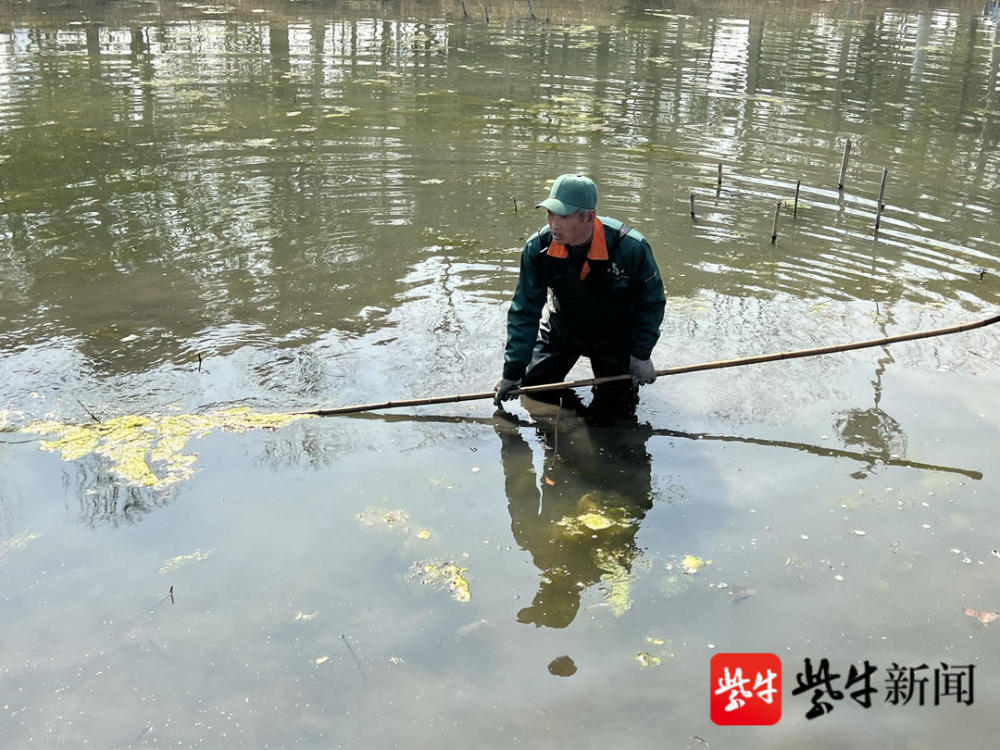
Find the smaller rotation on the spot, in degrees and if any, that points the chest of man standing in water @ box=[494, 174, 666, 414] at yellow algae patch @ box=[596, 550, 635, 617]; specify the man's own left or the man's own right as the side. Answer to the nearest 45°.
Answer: approximately 45° to the man's own left

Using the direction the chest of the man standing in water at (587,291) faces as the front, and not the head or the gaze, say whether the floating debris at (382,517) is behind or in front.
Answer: in front

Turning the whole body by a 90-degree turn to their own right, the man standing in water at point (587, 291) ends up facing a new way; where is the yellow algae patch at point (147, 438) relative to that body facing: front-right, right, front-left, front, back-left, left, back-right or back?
front-left

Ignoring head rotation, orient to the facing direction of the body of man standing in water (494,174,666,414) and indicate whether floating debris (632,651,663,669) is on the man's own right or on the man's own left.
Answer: on the man's own left

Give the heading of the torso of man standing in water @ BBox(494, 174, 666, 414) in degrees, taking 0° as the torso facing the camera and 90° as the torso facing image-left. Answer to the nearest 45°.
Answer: approximately 45°

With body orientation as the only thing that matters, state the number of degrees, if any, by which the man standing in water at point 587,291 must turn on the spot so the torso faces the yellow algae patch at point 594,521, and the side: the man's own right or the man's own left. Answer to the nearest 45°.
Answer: approximately 45° to the man's own left

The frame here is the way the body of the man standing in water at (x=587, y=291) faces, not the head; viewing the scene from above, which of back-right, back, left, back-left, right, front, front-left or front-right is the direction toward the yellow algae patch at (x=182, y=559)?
front

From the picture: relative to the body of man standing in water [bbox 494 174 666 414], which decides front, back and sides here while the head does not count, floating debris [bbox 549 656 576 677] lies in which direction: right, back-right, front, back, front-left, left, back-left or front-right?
front-left

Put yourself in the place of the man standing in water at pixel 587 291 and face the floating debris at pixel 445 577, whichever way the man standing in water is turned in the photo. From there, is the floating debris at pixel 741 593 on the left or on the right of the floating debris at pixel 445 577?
left

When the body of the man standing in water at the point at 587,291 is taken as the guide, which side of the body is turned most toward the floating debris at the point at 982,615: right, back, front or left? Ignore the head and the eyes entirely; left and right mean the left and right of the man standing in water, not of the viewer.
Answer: left

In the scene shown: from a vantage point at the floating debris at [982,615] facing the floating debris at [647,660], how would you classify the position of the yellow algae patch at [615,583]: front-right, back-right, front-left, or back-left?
front-right
